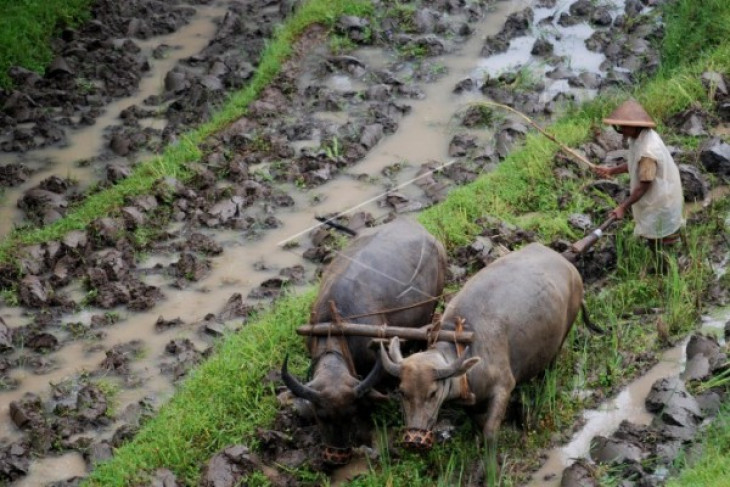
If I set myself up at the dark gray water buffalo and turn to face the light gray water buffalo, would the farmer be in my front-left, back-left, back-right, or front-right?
front-left

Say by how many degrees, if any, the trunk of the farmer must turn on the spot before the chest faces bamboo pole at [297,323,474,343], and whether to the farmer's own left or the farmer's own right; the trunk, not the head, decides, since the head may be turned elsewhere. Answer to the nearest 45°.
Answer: approximately 45° to the farmer's own left

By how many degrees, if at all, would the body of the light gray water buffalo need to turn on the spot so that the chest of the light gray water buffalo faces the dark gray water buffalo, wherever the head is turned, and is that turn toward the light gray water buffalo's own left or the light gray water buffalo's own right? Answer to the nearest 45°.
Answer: approximately 90° to the light gray water buffalo's own right

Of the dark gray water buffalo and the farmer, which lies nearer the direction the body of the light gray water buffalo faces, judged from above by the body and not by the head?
the dark gray water buffalo

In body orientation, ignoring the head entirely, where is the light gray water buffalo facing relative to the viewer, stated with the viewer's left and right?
facing the viewer and to the left of the viewer

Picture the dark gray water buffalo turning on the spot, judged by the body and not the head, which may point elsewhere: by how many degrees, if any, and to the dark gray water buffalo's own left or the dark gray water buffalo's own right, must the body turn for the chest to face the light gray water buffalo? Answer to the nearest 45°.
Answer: approximately 90° to the dark gray water buffalo's own left

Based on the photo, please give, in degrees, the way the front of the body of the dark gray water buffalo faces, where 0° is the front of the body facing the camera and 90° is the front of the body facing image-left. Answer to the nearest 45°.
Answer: approximately 45°

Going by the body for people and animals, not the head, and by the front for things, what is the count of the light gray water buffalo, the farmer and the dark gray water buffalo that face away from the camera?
0

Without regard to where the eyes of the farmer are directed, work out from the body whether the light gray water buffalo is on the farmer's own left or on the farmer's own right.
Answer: on the farmer's own left

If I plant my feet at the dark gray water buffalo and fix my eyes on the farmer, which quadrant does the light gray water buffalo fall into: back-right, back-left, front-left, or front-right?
front-right

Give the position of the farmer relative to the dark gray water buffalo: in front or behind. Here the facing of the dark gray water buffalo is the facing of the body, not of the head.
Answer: behind

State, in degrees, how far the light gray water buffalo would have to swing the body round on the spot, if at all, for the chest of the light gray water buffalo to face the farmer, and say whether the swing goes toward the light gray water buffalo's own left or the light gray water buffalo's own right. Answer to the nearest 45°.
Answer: approximately 180°

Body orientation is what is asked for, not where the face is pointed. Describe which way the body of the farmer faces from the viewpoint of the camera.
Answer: to the viewer's left
